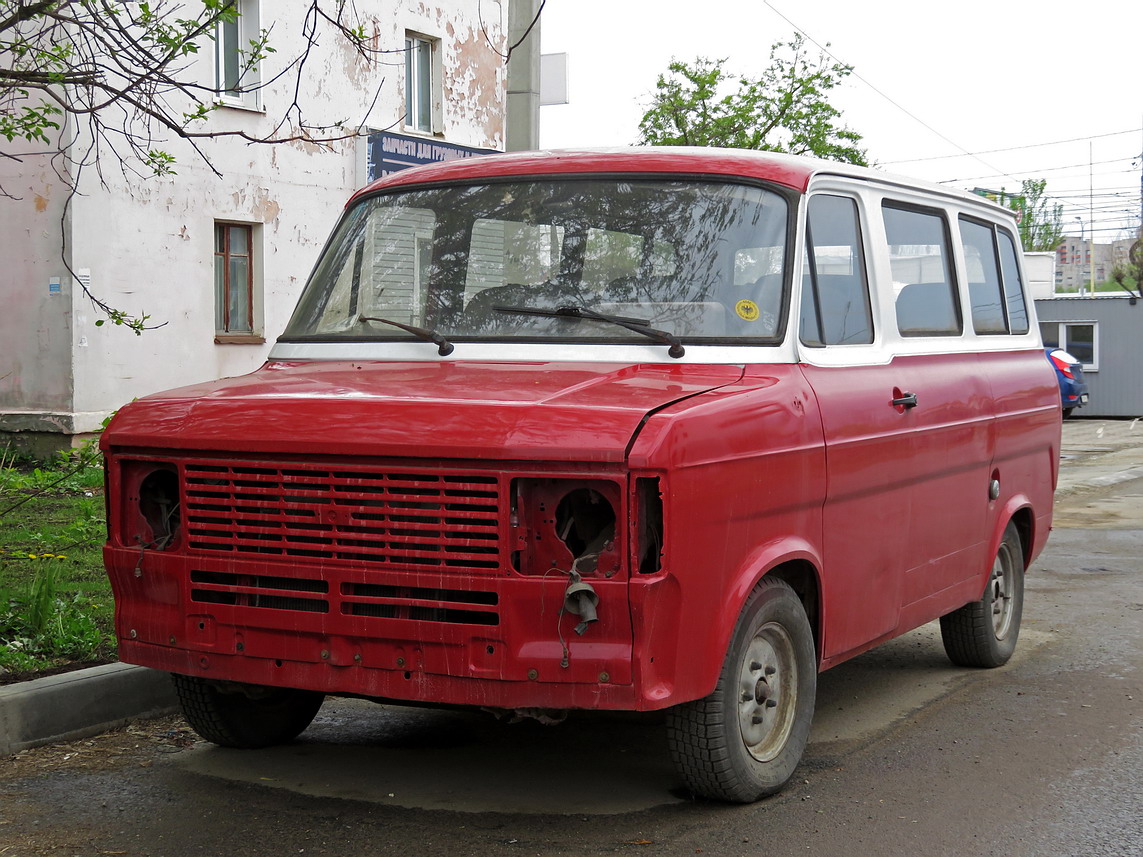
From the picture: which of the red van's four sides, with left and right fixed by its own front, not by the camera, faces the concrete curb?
right

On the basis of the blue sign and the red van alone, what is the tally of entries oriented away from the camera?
0

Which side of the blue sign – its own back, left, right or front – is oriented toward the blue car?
left

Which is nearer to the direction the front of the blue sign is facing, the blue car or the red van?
the red van

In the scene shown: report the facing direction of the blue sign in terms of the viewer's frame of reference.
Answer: facing the viewer and to the right of the viewer

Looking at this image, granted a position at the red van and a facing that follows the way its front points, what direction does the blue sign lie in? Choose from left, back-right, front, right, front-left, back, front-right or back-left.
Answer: back-right

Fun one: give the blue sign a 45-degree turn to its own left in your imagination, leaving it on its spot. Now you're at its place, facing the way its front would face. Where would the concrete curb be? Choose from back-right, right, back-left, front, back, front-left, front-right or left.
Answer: right

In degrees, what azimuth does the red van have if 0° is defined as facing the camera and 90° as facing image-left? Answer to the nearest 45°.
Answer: approximately 45°

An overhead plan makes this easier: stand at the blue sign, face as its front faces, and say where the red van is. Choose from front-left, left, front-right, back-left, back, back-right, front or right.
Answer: front-right

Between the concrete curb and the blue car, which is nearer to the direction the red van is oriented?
the concrete curb
